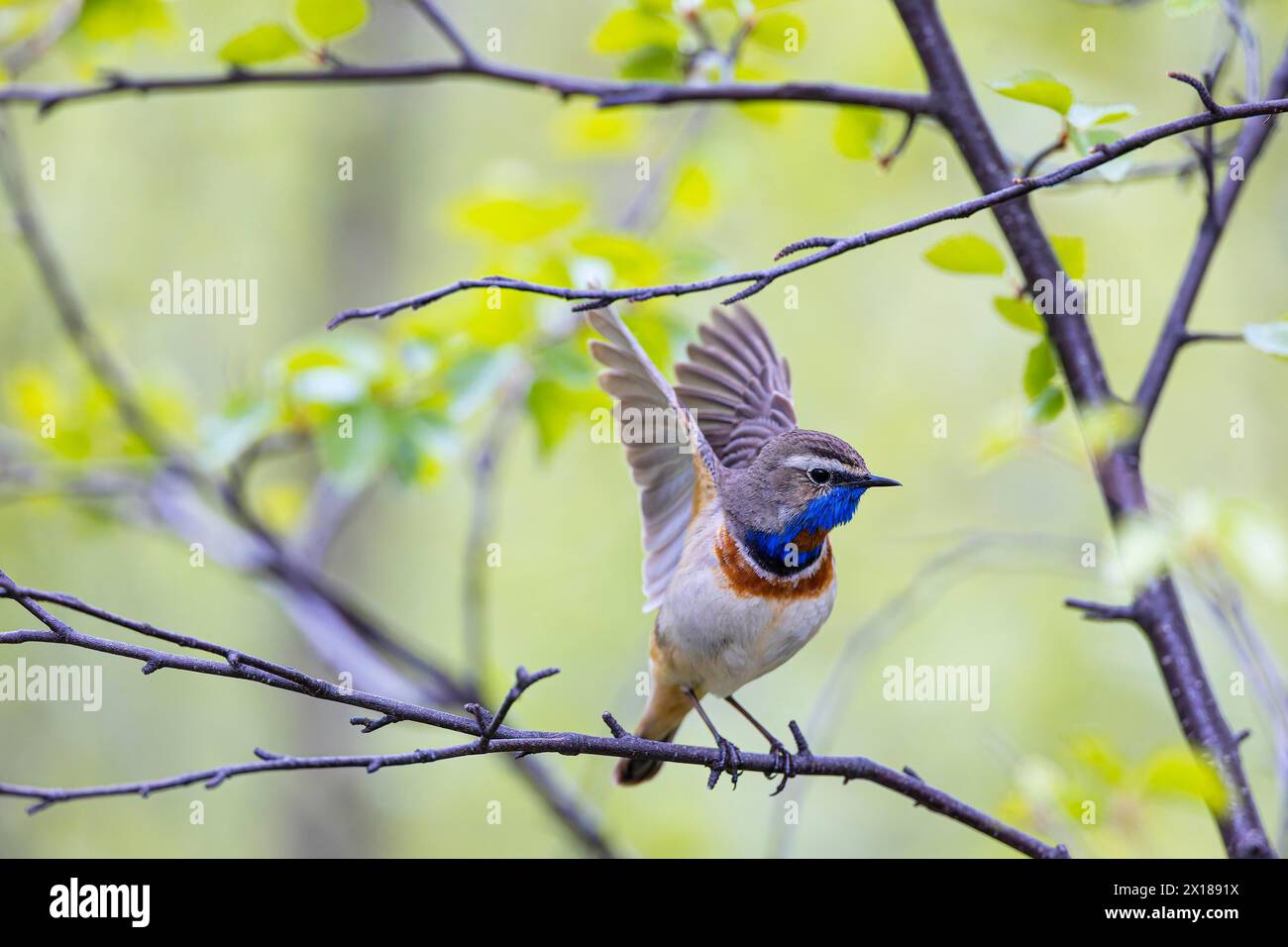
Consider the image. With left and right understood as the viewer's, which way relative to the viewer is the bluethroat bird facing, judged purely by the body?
facing the viewer and to the right of the viewer

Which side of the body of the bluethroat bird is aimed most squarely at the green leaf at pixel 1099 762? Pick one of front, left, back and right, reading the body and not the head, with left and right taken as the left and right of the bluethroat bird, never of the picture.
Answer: left
